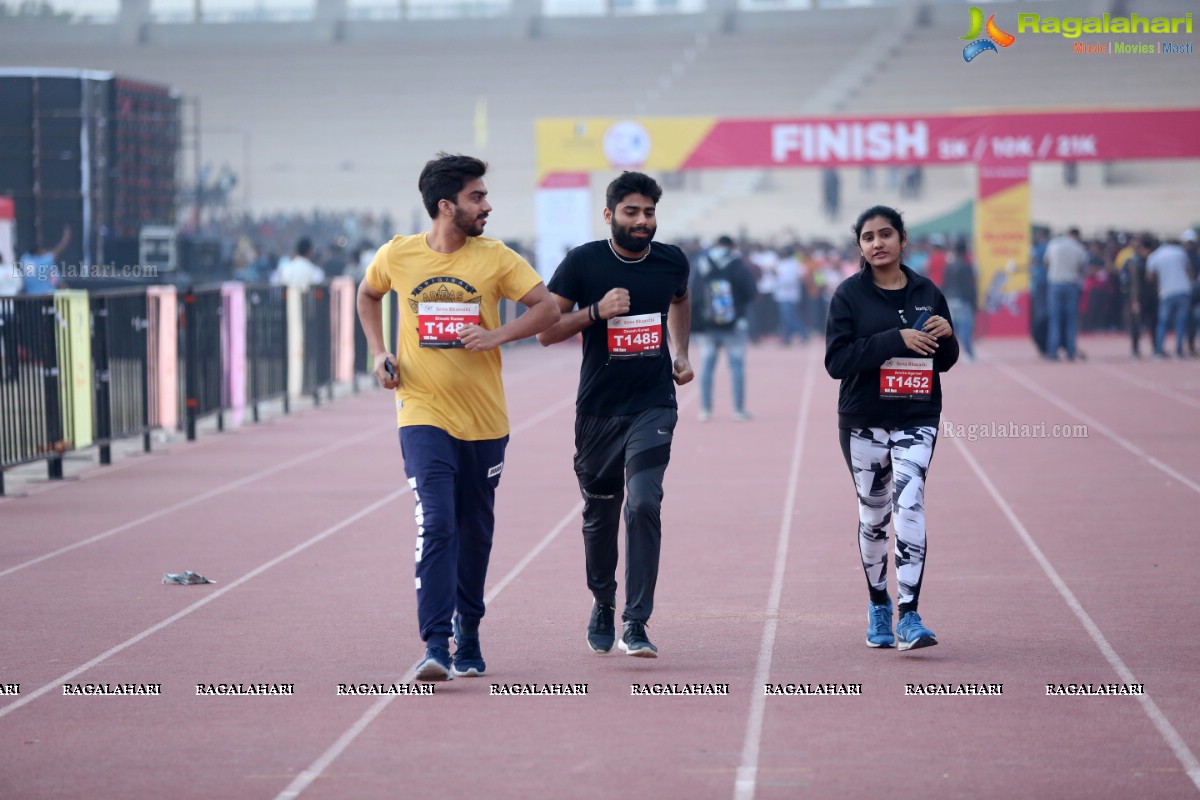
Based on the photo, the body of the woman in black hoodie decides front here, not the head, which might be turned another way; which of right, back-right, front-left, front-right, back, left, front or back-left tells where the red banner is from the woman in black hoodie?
back

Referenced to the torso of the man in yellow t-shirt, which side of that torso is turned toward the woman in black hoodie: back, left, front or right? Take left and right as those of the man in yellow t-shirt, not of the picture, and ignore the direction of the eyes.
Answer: left

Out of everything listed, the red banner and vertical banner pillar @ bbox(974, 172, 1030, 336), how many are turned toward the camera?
2

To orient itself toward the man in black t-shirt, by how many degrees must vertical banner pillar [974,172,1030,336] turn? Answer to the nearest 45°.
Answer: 0° — it already faces them

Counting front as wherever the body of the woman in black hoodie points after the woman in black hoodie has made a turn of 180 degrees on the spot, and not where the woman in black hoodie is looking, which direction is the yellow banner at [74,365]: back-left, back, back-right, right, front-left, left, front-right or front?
front-left

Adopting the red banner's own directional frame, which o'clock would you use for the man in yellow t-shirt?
The man in yellow t-shirt is roughly at 12 o'clock from the red banner.

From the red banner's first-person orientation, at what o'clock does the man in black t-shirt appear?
The man in black t-shirt is roughly at 12 o'clock from the red banner.

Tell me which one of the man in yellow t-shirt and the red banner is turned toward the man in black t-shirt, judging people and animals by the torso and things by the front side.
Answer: the red banner

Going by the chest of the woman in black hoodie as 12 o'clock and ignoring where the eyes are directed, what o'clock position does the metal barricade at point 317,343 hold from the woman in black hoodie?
The metal barricade is roughly at 5 o'clock from the woman in black hoodie.
